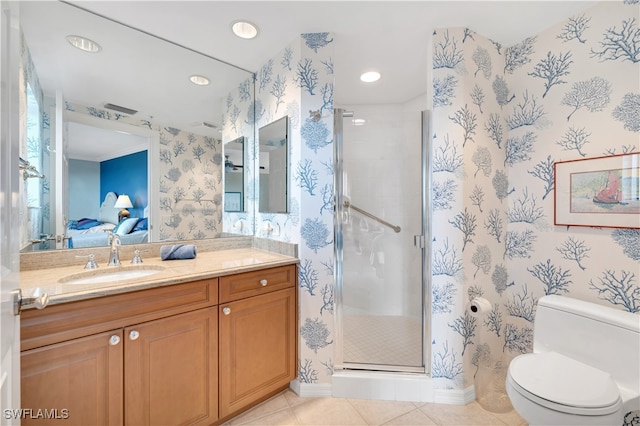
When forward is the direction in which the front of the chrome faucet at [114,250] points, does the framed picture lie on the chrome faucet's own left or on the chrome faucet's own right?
on the chrome faucet's own left

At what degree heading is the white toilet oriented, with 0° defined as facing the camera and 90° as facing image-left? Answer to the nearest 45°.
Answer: approximately 45°

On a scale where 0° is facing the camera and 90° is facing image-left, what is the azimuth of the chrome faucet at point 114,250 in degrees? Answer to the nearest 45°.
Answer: approximately 0°

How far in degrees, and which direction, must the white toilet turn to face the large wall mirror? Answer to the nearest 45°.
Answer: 0° — it already faces it

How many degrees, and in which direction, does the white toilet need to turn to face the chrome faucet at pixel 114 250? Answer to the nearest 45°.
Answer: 0° — it already faces it
